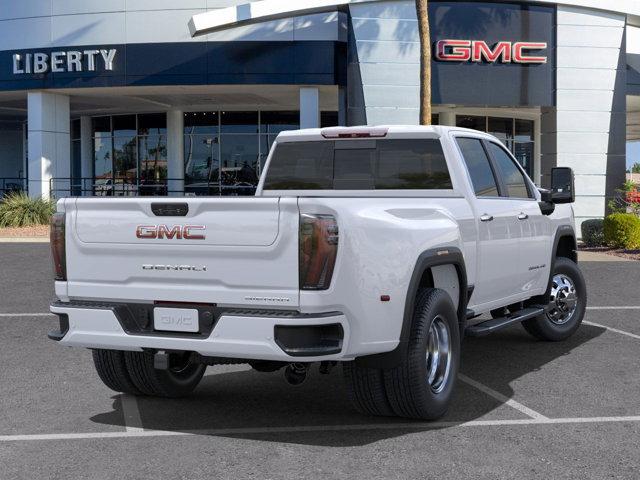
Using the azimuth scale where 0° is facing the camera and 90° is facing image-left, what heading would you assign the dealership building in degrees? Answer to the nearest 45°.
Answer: approximately 0°

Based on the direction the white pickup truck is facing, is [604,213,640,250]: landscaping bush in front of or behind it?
in front

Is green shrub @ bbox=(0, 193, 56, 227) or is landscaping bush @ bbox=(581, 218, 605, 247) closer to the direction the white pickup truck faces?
the landscaping bush

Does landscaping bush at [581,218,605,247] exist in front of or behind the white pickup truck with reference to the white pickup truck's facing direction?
in front

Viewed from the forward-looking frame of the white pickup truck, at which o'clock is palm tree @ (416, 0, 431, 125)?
The palm tree is roughly at 11 o'clock from the white pickup truck.

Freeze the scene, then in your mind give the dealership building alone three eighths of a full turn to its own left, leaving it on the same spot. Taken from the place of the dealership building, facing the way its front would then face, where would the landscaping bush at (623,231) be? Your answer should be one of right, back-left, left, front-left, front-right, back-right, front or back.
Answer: right

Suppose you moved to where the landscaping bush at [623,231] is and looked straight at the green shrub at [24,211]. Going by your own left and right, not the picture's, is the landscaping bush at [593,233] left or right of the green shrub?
right

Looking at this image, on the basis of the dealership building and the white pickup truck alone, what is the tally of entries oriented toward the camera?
1

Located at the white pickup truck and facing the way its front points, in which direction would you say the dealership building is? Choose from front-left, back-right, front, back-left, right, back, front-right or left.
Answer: front-left

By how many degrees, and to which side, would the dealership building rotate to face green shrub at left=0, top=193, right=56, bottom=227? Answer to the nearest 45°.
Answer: approximately 90° to its right

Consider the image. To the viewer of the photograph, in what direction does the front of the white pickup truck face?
facing away from the viewer and to the right of the viewer

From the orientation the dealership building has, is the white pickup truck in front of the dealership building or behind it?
in front
